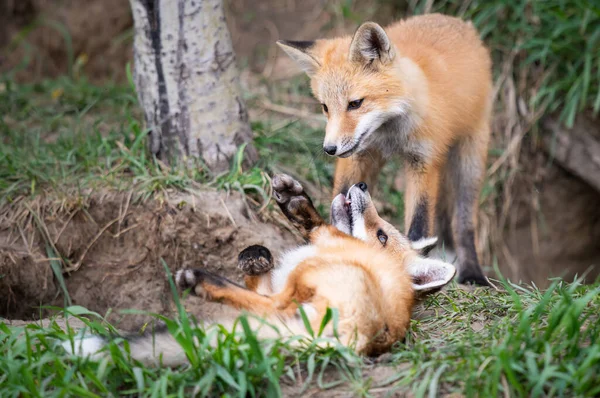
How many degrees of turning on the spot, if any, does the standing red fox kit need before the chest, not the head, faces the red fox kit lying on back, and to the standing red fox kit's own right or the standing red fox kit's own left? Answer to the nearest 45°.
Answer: approximately 45° to the standing red fox kit's own left

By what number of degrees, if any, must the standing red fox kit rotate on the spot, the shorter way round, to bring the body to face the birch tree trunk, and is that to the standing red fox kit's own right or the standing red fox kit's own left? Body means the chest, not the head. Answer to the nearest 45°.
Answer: approximately 45° to the standing red fox kit's own right

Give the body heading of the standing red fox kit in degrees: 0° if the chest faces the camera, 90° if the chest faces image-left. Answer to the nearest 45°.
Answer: approximately 45°
